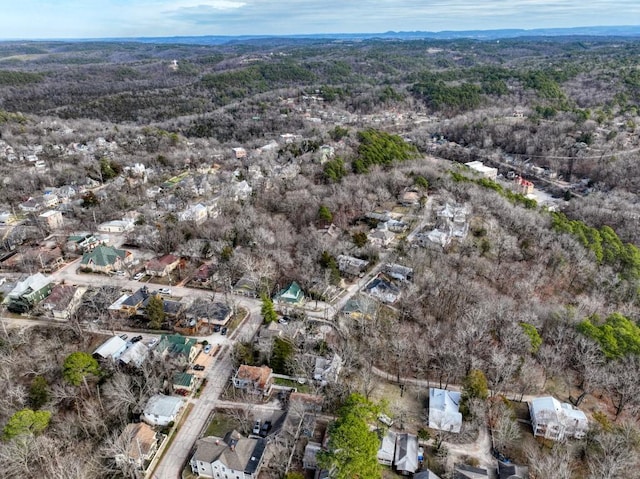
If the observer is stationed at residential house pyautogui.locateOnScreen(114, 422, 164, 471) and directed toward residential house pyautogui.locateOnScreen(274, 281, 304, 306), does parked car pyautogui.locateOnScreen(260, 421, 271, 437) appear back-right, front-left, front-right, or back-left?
front-right

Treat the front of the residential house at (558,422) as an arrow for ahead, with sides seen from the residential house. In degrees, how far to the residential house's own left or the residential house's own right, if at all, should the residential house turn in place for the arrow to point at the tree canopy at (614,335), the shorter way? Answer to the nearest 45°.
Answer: approximately 180°

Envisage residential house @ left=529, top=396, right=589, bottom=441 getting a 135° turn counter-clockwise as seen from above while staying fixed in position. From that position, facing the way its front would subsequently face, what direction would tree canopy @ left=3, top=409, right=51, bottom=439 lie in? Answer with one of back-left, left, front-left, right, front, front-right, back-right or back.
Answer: back

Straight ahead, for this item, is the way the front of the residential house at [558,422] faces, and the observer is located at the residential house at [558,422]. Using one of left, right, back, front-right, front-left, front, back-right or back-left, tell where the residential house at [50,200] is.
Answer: right

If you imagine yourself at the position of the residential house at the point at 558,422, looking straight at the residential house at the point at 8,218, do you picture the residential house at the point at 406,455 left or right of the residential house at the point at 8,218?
left

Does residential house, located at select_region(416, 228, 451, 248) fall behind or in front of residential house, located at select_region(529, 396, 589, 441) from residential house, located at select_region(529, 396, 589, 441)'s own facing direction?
behind

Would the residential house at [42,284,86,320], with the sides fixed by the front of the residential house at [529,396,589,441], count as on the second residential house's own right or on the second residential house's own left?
on the second residential house's own right

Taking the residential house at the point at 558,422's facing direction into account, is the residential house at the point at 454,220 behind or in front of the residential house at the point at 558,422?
behind

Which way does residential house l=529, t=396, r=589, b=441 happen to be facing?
toward the camera

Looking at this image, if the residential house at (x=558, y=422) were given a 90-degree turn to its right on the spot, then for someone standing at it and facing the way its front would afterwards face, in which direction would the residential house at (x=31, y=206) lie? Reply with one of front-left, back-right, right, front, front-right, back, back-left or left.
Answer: front

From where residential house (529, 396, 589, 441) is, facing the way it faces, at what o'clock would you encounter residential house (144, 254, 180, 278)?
residential house (144, 254, 180, 278) is roughly at 3 o'clock from residential house (529, 396, 589, 441).

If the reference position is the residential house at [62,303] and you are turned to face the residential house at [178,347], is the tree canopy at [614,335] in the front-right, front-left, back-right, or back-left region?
front-left

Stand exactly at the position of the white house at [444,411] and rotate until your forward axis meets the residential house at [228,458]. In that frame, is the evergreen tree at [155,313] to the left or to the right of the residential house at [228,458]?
right

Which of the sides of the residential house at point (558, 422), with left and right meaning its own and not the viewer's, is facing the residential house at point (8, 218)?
right

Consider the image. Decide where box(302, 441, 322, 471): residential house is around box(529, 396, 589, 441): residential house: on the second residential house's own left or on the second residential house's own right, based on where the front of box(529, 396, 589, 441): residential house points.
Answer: on the second residential house's own right
